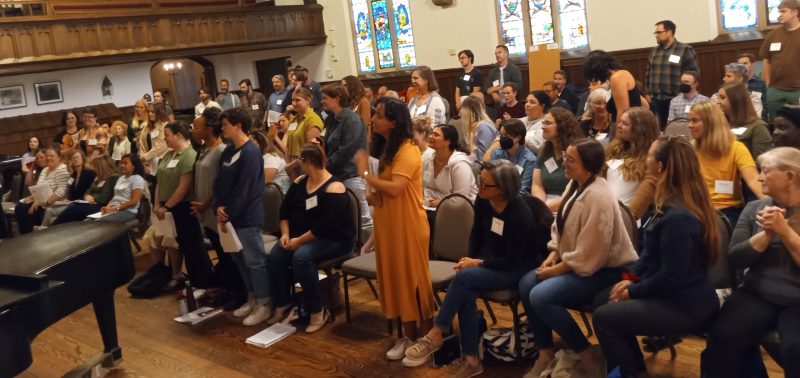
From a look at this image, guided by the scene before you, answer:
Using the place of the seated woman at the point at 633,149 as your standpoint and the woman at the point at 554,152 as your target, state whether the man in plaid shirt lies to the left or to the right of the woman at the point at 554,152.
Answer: right

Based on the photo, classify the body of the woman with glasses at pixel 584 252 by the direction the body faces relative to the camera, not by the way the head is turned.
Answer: to the viewer's left

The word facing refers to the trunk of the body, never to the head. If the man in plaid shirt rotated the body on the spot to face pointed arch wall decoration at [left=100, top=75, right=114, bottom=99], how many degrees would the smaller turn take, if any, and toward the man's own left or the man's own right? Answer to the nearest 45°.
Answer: approximately 45° to the man's own right

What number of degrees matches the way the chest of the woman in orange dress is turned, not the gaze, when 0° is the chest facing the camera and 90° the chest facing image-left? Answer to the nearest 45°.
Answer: approximately 90°

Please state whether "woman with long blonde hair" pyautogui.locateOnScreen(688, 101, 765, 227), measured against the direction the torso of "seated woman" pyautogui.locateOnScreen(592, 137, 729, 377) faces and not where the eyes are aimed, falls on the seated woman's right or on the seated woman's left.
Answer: on the seated woman's right

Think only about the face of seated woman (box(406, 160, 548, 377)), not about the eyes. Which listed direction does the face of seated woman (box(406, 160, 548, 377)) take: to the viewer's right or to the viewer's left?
to the viewer's left

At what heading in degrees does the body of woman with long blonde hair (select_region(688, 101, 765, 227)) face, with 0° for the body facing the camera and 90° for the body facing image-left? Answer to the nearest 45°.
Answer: approximately 45°

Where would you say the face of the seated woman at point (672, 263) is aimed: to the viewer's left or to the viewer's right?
to the viewer's left

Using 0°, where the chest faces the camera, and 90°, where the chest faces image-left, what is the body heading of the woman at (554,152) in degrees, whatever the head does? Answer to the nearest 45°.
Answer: approximately 45°

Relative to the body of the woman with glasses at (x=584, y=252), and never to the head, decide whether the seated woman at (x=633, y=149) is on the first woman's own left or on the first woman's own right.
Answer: on the first woman's own right

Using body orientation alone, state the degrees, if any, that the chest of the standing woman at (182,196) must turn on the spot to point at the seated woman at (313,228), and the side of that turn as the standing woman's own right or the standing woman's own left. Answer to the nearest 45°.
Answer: approximately 90° to the standing woman's own left
